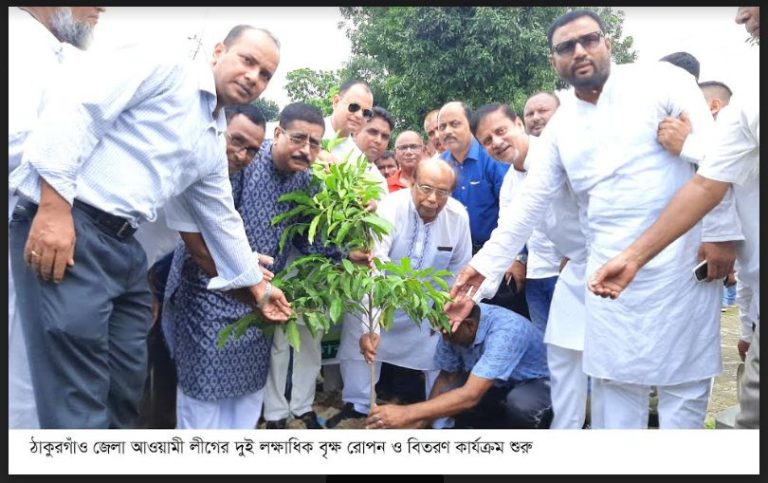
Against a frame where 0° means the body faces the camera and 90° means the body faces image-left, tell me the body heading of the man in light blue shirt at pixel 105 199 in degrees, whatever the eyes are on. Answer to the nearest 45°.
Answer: approximately 315°

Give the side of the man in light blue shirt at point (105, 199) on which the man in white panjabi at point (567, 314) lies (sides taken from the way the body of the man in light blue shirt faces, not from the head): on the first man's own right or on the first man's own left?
on the first man's own left

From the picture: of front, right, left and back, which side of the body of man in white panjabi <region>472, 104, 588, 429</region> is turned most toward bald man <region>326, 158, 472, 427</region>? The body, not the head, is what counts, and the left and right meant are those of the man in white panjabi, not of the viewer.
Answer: right

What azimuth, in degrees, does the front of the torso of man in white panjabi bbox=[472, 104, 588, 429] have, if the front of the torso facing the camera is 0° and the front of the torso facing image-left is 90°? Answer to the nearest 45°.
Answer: approximately 45°

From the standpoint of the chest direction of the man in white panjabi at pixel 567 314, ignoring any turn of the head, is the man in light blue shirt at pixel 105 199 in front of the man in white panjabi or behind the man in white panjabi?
in front

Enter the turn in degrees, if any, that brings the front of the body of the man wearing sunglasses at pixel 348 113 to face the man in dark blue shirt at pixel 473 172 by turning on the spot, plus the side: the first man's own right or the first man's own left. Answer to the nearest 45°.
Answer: approximately 45° to the first man's own left

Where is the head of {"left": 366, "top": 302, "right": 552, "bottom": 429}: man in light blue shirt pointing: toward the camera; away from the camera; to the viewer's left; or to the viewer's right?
to the viewer's left

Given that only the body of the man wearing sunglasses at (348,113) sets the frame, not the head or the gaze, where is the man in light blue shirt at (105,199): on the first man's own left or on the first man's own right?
on the first man's own right

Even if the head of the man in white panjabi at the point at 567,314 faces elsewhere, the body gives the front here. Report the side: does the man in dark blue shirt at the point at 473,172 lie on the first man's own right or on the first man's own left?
on the first man's own right
